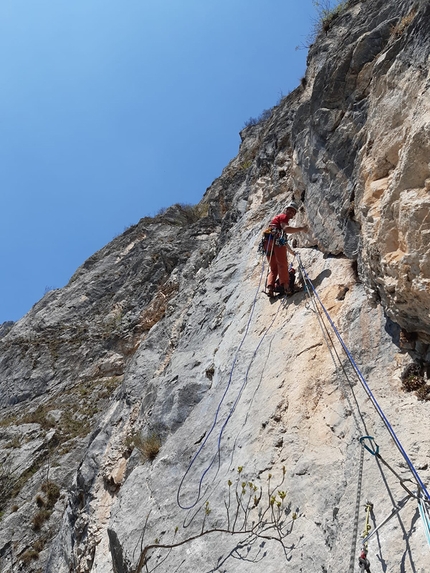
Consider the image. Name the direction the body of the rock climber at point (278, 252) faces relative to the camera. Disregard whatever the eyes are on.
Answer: to the viewer's right

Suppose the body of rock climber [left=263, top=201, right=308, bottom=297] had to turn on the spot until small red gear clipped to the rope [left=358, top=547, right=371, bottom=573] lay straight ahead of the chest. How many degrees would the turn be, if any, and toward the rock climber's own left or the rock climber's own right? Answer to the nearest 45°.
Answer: approximately 90° to the rock climber's own right

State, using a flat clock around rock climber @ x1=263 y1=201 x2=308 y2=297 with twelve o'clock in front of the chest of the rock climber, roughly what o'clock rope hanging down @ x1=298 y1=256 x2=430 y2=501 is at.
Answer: The rope hanging down is roughly at 3 o'clock from the rock climber.

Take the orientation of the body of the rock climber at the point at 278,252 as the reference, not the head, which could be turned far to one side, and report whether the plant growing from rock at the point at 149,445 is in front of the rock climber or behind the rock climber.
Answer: behind

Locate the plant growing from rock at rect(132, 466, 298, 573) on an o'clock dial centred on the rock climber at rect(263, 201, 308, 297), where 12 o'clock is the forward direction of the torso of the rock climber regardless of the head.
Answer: The plant growing from rock is roughly at 4 o'clock from the rock climber.

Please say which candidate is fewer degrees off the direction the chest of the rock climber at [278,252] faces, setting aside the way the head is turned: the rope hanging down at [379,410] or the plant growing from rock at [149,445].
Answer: the rope hanging down
